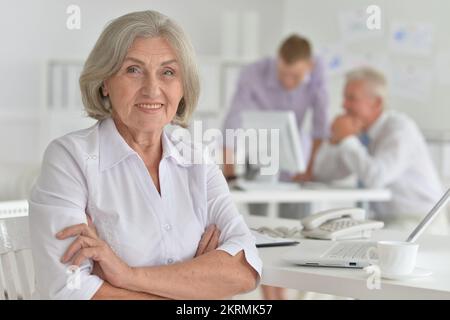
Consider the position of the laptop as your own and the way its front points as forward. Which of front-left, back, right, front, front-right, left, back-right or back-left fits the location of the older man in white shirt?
right

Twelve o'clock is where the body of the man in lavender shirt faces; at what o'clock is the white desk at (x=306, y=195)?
The white desk is roughly at 12 o'clock from the man in lavender shirt.

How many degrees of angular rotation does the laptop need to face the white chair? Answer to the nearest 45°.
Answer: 0° — it already faces it

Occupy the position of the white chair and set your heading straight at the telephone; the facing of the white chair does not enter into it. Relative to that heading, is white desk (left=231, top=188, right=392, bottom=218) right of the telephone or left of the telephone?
left

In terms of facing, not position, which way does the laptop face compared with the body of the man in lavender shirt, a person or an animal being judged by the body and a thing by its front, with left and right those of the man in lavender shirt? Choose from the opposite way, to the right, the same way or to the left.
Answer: to the right

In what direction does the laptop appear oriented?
to the viewer's left

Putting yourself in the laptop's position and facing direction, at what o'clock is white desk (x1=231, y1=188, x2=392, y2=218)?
The white desk is roughly at 3 o'clock from the laptop.

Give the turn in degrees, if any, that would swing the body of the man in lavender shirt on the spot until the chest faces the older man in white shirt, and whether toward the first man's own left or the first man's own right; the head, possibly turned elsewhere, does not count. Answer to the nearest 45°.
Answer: approximately 45° to the first man's own left

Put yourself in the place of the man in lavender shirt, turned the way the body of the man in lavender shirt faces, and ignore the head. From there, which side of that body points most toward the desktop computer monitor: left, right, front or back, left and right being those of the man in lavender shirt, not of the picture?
front

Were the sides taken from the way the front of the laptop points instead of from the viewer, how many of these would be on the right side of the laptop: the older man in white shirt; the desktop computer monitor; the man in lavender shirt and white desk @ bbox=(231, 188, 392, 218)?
4

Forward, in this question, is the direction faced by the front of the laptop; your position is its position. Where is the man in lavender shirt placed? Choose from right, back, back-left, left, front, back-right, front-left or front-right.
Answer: right

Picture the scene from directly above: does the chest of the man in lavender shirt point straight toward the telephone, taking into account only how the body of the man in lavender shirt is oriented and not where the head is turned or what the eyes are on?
yes

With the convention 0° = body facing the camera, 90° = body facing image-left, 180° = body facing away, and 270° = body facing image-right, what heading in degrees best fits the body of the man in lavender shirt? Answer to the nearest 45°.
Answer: approximately 0°

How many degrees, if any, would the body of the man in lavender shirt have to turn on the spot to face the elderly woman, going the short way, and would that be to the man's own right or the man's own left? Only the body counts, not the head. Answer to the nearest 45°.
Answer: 0° — they already face them
